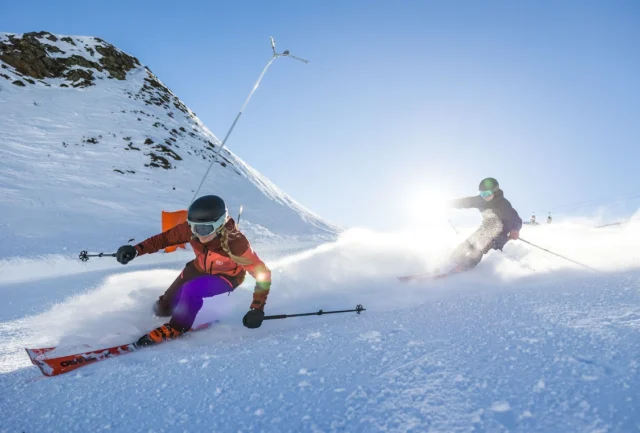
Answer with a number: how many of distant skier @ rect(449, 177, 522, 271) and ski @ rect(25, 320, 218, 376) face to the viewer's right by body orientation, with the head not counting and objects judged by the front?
0

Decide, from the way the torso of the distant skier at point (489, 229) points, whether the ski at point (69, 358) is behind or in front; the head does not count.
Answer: in front

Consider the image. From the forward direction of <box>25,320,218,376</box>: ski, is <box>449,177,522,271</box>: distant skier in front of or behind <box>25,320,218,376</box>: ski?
behind

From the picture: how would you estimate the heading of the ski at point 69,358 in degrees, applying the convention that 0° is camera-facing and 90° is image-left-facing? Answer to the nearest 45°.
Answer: approximately 45°

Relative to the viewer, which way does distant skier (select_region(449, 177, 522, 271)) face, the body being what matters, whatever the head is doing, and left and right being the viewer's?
facing the viewer and to the left of the viewer
